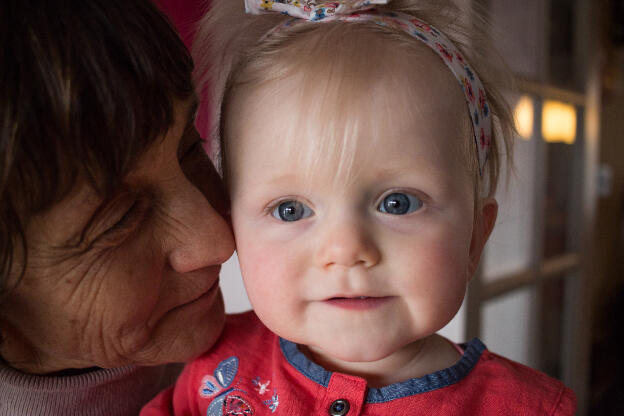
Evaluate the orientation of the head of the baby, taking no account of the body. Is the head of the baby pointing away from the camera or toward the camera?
toward the camera

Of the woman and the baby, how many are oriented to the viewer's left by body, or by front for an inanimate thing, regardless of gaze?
0

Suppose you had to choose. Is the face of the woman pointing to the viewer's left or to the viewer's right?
to the viewer's right

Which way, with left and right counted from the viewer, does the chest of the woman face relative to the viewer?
facing the viewer and to the right of the viewer

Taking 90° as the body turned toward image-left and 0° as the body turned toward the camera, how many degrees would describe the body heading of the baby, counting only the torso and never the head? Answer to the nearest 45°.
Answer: approximately 0°
